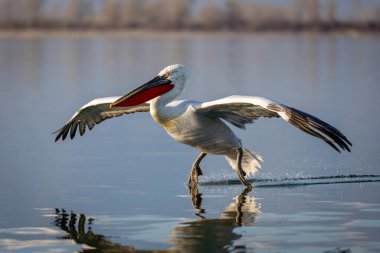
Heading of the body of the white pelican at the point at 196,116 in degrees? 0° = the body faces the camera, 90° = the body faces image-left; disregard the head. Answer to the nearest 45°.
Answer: approximately 45°
